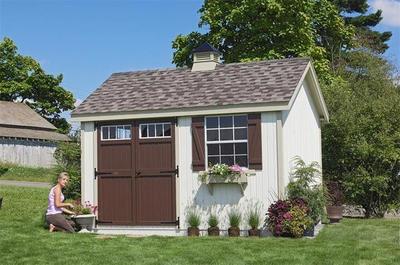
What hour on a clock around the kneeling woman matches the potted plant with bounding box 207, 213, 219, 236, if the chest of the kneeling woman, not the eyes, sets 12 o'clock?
The potted plant is roughly at 12 o'clock from the kneeling woman.

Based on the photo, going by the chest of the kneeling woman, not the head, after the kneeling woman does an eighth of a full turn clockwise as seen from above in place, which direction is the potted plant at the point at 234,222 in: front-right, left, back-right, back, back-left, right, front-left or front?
front-left

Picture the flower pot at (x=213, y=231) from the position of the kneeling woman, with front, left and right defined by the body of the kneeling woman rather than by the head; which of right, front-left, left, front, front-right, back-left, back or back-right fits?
front

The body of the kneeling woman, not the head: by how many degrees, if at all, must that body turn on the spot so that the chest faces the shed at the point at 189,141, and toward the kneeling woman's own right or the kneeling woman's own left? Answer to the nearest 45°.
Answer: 0° — they already face it

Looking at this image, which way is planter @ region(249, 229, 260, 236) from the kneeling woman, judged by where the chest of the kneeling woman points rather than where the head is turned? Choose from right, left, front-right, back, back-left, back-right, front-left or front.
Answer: front

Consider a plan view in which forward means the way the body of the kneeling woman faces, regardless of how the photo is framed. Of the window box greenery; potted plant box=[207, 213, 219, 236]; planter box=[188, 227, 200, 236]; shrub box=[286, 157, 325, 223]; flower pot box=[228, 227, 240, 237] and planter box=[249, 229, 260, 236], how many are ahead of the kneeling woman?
6

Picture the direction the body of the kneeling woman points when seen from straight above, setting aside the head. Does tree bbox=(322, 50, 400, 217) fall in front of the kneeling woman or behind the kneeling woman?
in front

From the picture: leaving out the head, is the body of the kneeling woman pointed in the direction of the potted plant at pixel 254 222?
yes

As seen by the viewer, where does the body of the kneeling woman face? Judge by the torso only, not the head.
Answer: to the viewer's right

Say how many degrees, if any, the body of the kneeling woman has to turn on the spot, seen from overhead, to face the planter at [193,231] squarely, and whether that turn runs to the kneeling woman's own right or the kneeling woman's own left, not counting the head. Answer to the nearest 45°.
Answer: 0° — they already face it

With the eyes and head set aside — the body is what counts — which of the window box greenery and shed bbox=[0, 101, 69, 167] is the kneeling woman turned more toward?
the window box greenery

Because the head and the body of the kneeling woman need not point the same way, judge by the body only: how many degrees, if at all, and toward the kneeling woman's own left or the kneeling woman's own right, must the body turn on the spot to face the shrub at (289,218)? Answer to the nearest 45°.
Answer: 0° — they already face it

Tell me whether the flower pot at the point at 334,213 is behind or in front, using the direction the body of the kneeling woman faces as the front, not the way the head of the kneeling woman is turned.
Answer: in front

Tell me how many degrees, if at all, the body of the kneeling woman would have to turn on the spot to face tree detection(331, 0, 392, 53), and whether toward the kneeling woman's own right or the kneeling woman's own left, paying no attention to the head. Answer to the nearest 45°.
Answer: approximately 45° to the kneeling woman's own left

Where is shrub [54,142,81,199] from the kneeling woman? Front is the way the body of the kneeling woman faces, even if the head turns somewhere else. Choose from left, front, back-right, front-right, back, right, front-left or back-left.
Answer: left

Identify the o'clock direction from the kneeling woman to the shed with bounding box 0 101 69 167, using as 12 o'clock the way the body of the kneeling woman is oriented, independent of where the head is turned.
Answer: The shed is roughly at 9 o'clock from the kneeling woman.

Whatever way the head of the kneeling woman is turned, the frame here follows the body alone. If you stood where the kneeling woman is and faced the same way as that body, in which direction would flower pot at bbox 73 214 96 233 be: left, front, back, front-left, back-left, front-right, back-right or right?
front-left
